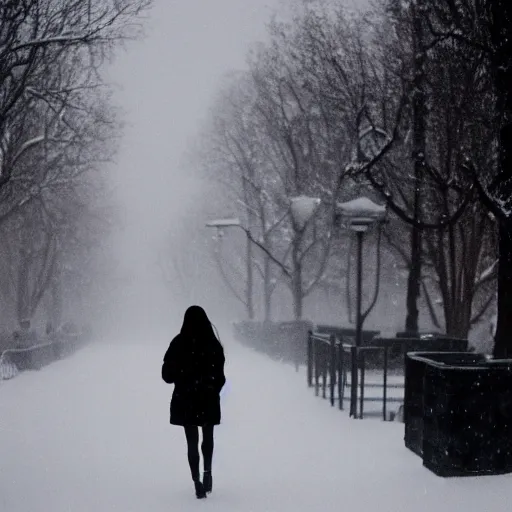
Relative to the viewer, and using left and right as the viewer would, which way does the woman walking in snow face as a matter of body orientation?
facing away from the viewer

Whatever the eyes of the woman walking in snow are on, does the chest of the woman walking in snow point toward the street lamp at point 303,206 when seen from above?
yes

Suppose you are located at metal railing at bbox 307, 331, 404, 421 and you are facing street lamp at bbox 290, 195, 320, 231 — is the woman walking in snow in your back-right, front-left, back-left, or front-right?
back-left

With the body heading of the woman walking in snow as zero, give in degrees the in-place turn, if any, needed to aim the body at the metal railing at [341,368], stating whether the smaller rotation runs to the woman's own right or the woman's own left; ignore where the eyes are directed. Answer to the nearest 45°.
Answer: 0° — they already face it
